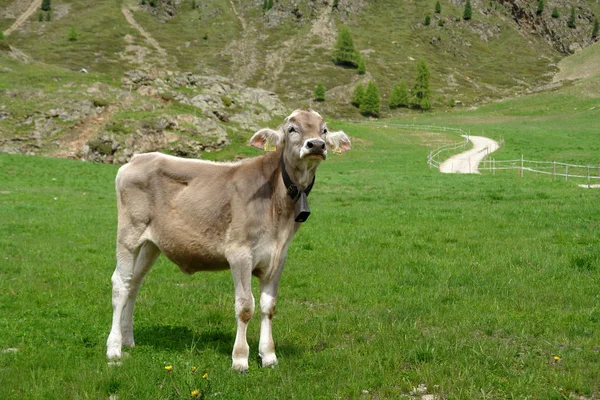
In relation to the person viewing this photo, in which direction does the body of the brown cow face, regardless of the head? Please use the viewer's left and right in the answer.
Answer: facing the viewer and to the right of the viewer
